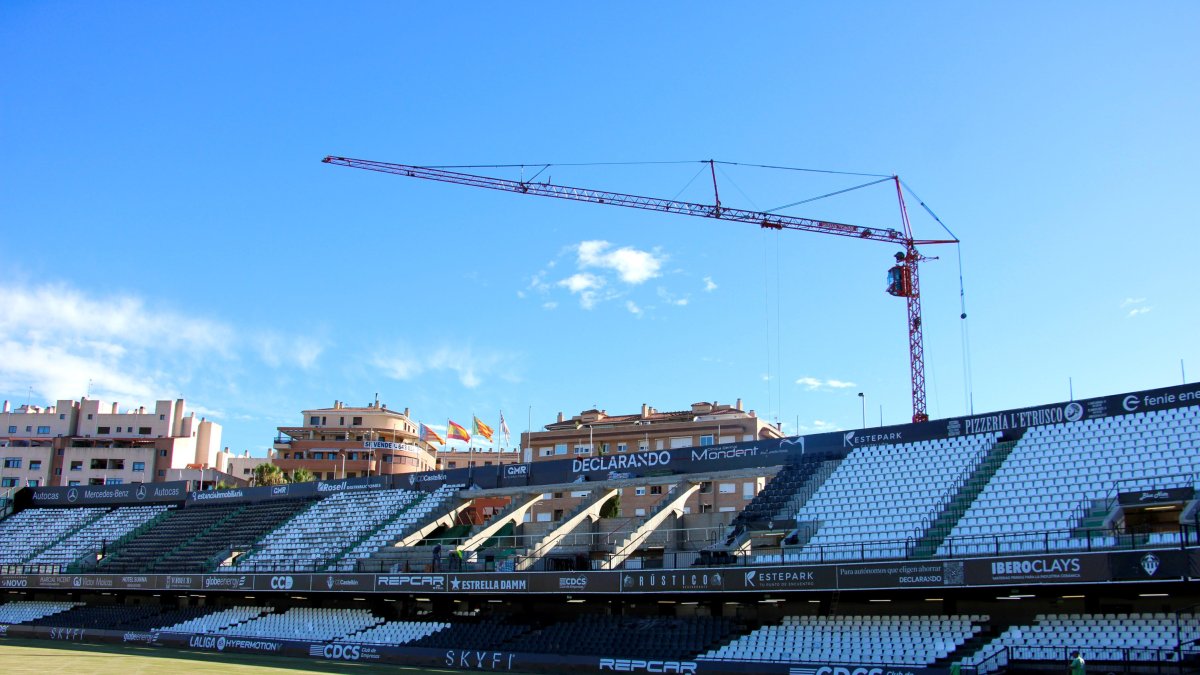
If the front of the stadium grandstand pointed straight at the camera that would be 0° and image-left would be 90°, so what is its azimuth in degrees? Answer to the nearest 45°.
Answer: approximately 45°
